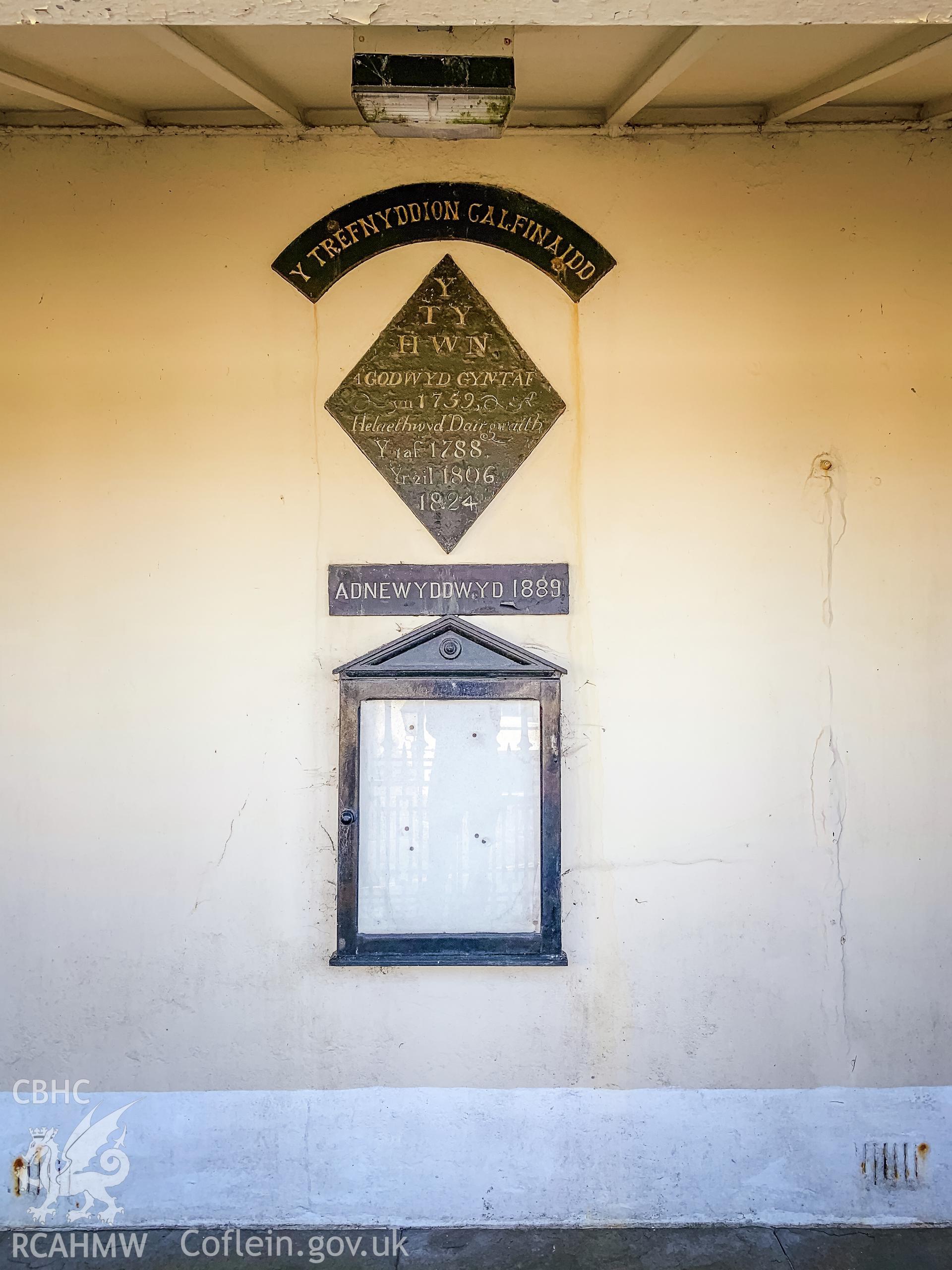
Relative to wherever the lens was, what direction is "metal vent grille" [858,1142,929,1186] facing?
facing the viewer

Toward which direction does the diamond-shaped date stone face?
toward the camera

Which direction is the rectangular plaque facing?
toward the camera
